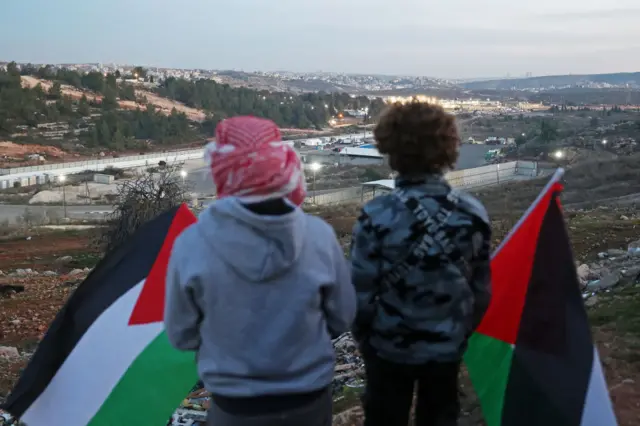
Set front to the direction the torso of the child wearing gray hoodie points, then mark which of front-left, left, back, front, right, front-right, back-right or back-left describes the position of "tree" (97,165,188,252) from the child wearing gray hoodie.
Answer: front

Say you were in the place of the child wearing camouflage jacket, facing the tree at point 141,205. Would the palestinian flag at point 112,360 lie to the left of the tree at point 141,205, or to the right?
left

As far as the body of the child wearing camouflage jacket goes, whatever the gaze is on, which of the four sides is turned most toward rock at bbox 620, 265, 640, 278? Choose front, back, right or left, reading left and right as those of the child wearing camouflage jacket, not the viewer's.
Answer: front

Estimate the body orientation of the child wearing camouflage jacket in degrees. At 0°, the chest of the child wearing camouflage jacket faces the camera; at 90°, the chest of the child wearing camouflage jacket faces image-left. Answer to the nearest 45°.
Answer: approximately 180°

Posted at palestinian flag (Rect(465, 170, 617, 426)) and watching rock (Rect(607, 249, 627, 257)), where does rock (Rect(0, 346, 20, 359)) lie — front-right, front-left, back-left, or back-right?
front-left

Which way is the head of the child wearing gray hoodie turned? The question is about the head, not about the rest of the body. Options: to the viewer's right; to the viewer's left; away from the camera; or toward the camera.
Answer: away from the camera

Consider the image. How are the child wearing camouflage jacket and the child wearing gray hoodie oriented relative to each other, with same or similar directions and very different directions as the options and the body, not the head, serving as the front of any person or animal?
same or similar directions

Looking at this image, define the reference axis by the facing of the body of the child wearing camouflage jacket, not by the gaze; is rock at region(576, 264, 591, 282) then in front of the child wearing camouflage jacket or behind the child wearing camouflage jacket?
in front

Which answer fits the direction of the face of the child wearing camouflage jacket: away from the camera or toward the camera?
away from the camera

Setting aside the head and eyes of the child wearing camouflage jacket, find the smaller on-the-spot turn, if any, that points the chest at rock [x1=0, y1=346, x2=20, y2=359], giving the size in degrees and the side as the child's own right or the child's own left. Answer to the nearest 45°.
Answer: approximately 45° to the child's own left

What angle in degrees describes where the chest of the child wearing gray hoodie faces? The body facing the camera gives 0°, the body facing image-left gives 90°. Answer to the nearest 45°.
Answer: approximately 180°
